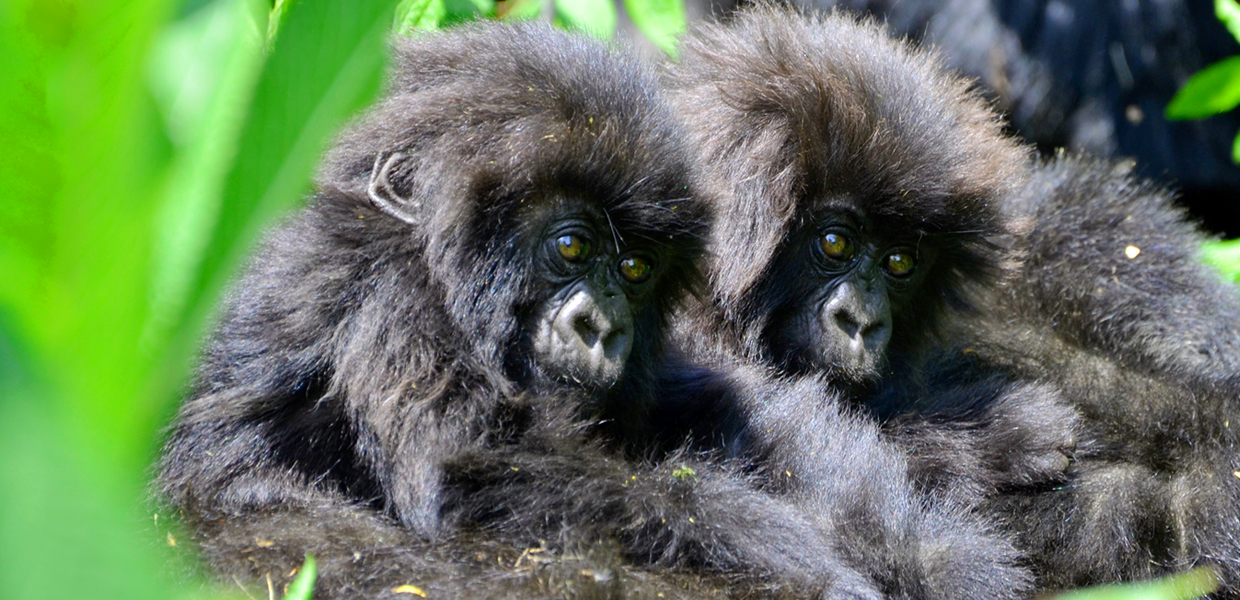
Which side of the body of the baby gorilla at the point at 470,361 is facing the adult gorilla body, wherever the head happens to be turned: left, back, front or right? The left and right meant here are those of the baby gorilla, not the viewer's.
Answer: left

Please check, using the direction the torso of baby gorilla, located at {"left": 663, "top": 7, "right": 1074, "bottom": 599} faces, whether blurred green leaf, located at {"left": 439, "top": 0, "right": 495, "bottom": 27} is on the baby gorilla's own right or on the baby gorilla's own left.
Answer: on the baby gorilla's own right

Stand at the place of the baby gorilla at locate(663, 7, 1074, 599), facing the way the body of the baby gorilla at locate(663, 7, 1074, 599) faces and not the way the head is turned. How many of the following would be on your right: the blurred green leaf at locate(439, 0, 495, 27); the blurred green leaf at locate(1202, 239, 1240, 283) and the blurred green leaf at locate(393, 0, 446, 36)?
2

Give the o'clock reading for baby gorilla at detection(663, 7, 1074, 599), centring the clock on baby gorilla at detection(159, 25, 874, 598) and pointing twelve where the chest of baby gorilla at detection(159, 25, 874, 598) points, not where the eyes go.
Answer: baby gorilla at detection(663, 7, 1074, 599) is roughly at 9 o'clock from baby gorilla at detection(159, 25, 874, 598).

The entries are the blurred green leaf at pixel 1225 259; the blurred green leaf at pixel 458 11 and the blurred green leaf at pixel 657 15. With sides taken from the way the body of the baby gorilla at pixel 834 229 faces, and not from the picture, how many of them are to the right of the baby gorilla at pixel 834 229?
2

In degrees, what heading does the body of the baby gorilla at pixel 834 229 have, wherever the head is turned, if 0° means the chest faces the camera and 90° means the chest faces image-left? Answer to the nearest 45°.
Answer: approximately 0°

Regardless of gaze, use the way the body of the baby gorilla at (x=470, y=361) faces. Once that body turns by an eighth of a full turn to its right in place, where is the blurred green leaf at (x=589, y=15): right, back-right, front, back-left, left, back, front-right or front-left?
back

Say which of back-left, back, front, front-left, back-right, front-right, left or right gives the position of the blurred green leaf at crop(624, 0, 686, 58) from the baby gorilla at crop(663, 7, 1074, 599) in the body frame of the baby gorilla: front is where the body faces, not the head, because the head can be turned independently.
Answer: right

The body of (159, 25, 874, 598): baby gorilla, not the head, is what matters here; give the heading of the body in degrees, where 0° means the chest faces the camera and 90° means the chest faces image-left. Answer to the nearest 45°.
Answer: approximately 315°

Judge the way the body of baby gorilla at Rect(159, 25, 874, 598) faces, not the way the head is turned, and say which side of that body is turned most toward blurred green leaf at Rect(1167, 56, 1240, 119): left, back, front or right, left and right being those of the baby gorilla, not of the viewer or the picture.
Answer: left

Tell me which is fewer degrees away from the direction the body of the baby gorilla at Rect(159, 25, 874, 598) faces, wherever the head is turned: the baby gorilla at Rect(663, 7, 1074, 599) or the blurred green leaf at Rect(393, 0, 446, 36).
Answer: the baby gorilla
